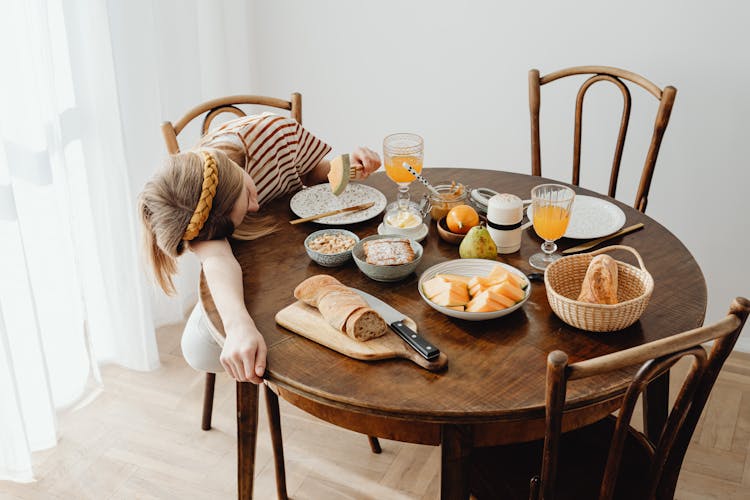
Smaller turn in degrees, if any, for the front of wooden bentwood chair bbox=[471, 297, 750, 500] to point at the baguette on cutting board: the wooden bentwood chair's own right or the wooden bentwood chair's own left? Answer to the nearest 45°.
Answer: approximately 45° to the wooden bentwood chair's own left

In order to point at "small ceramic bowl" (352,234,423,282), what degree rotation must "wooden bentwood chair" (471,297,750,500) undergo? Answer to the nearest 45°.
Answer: approximately 45° to its left

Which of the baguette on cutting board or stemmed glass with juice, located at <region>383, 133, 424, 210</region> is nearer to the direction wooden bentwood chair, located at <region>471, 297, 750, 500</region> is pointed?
the stemmed glass with juice

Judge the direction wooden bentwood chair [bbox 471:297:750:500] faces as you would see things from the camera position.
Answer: facing away from the viewer and to the left of the viewer

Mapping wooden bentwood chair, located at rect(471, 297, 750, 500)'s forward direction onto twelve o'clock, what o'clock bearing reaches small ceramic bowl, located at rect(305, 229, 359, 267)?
The small ceramic bowl is roughly at 11 o'clock from the wooden bentwood chair.

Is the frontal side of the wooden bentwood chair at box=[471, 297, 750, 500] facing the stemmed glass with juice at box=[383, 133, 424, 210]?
yes
